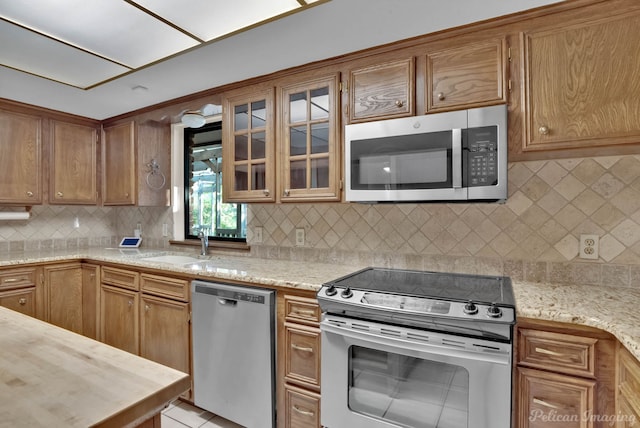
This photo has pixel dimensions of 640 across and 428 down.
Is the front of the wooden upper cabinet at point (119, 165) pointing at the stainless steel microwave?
no

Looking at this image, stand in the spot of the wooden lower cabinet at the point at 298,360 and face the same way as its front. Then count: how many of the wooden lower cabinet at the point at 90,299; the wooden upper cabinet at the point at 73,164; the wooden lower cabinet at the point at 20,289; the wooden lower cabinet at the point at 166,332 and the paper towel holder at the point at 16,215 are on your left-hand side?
0

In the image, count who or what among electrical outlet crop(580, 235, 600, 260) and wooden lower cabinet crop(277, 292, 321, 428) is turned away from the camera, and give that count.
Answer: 0

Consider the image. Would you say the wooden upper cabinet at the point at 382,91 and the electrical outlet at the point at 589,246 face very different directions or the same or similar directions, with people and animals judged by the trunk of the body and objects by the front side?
same or similar directions

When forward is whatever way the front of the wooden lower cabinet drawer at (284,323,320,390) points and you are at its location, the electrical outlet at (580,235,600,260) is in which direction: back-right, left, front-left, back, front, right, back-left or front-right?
back-left

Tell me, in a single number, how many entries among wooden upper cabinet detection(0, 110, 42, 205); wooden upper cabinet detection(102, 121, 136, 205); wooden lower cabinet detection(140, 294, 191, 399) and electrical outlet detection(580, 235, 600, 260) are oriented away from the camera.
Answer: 0

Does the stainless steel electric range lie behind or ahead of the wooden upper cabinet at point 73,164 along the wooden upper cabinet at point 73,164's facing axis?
ahead

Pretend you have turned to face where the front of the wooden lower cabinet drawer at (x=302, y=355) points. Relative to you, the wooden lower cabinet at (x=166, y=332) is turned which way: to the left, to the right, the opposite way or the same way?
the same way

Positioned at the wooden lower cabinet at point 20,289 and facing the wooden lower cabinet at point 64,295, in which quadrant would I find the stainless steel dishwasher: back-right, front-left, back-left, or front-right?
front-right

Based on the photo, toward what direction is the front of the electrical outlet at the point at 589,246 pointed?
toward the camera

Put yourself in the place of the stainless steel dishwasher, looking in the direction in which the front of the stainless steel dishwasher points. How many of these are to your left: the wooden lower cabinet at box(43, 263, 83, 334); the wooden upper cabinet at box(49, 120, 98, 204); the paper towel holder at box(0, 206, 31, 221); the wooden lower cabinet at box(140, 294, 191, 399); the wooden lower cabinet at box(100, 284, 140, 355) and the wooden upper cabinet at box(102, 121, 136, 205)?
0

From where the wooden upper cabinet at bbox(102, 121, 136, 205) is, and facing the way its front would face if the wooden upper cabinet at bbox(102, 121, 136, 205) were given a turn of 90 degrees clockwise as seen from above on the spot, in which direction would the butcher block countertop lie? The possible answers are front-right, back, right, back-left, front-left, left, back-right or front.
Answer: back-left

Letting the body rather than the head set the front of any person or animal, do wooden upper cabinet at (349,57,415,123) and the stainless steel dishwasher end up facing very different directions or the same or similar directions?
same or similar directions

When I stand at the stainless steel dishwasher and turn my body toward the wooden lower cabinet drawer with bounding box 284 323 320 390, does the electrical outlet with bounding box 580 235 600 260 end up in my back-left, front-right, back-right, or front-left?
front-left

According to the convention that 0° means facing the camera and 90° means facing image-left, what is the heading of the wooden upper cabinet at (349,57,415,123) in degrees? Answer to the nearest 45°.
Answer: approximately 45°

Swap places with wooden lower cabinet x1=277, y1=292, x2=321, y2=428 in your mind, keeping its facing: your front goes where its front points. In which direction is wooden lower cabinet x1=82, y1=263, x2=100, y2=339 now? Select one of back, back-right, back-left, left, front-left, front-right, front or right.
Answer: right

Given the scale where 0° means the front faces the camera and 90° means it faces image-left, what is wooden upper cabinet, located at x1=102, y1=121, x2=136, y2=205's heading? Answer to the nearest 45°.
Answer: approximately 45°
